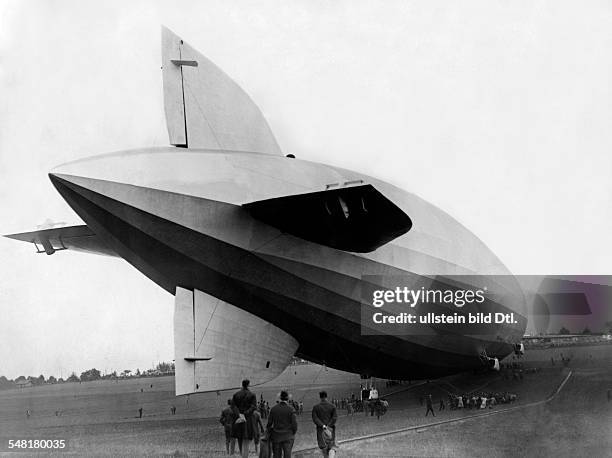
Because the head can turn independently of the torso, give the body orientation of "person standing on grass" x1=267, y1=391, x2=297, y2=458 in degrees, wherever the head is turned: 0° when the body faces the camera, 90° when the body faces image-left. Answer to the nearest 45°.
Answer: approximately 180°

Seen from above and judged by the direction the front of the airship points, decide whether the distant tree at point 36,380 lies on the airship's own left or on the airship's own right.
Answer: on the airship's own left

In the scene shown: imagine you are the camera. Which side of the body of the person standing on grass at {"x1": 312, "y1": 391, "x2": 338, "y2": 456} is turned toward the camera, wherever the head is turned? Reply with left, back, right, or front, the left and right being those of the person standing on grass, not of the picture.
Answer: back

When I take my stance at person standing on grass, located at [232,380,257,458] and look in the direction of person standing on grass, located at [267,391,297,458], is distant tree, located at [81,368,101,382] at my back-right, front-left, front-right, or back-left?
back-left

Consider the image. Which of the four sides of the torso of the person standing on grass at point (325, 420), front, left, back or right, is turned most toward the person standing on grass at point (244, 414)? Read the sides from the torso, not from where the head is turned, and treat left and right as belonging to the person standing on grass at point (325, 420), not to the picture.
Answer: left

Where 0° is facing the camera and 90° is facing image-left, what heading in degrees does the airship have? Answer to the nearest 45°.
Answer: approximately 225°

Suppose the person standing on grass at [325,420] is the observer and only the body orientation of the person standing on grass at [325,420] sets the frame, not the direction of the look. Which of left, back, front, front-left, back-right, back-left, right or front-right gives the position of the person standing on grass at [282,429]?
back-left

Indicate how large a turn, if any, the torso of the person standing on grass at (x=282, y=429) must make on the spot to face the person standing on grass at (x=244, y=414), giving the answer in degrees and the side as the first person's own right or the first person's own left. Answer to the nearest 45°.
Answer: approximately 45° to the first person's own left

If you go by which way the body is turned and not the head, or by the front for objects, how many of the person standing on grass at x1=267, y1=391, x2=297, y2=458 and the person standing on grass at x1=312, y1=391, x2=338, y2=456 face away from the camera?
2
